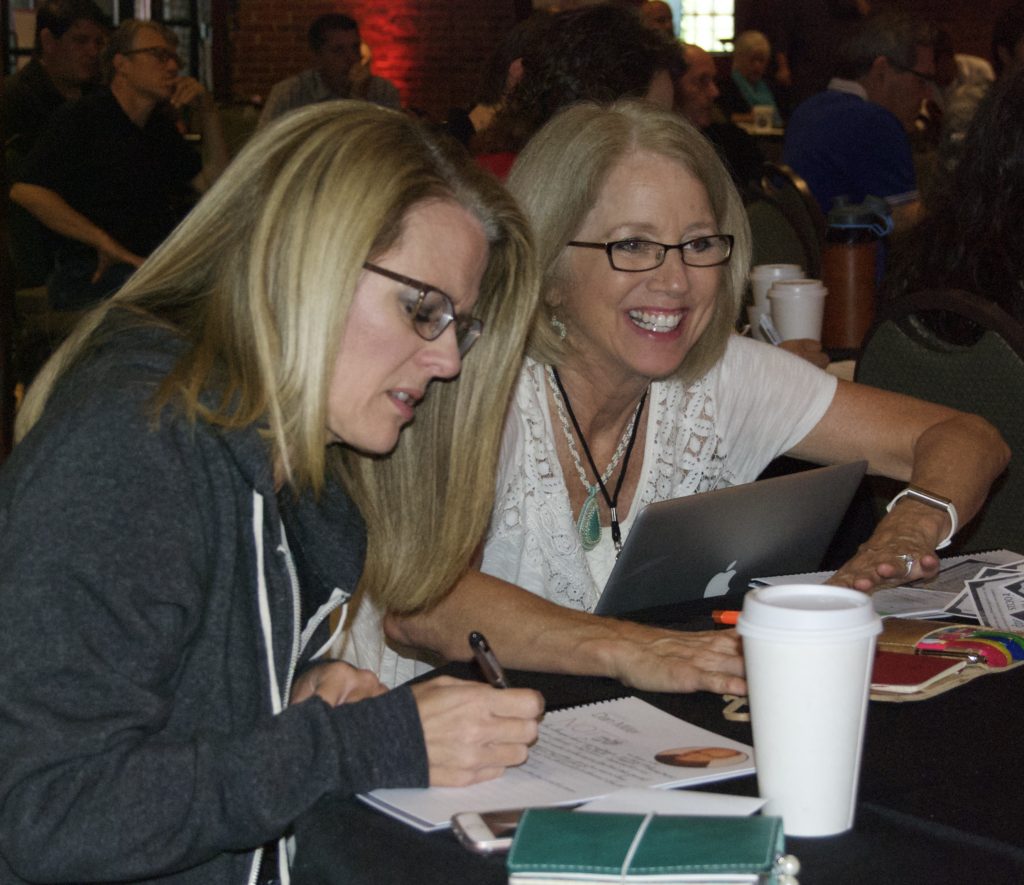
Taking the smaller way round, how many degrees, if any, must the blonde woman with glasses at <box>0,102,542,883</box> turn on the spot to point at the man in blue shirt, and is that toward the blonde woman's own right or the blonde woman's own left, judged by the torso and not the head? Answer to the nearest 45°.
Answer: approximately 90° to the blonde woman's own left

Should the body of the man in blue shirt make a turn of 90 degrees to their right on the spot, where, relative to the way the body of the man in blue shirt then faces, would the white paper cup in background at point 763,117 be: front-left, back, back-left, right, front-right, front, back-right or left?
back-left

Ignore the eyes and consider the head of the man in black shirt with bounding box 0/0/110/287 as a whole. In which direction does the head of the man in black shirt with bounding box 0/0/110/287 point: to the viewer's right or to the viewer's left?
to the viewer's right

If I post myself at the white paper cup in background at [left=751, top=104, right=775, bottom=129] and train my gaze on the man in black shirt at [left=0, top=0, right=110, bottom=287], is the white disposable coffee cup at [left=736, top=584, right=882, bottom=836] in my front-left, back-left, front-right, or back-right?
front-left

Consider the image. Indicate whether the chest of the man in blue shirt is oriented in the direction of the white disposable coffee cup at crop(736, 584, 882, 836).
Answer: no

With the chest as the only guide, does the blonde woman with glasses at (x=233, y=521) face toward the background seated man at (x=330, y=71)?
no

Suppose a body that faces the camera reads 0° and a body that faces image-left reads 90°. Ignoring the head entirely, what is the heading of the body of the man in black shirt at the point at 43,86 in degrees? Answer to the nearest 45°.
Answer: approximately 315°

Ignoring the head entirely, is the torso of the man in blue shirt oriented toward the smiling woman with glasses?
no

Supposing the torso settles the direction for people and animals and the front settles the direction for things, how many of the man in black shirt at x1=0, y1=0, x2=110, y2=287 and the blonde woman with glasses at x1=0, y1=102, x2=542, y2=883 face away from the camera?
0

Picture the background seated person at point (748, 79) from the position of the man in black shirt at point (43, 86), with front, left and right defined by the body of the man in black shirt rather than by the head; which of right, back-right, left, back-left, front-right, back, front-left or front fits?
left

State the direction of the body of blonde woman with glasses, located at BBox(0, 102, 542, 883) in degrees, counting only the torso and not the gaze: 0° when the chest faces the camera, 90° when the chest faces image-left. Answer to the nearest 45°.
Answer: approximately 315°
